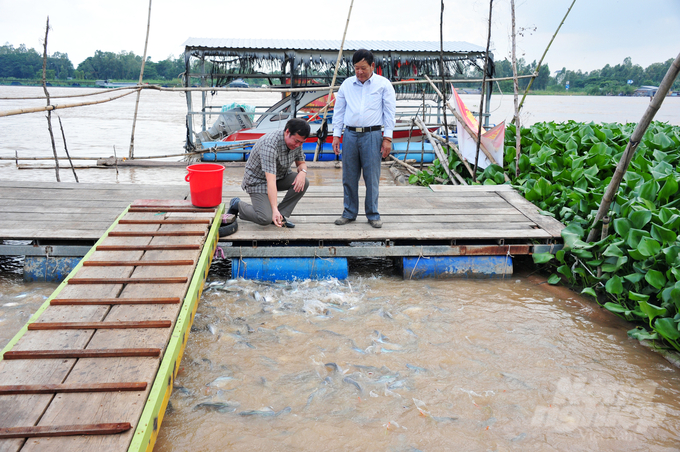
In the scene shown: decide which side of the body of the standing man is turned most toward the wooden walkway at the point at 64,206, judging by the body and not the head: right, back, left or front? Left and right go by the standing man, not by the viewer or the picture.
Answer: right

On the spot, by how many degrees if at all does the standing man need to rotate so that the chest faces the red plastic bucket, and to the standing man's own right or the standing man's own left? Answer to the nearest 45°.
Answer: approximately 90° to the standing man's own right

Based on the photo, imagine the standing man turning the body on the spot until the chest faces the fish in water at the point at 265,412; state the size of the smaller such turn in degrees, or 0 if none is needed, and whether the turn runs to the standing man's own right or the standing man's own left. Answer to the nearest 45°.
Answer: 0° — they already face it

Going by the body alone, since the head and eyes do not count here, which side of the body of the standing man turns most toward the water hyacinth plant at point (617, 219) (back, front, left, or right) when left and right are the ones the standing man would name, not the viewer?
left

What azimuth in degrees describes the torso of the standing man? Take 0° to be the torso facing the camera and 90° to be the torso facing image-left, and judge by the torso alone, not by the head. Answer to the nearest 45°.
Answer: approximately 0°

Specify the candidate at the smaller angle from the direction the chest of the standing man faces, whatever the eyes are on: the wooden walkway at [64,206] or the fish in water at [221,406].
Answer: the fish in water

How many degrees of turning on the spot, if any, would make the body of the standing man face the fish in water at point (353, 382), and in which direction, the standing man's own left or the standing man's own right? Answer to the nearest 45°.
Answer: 0° — they already face it

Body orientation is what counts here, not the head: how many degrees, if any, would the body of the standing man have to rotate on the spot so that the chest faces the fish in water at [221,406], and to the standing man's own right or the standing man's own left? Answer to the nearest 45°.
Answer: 0° — they already face it
